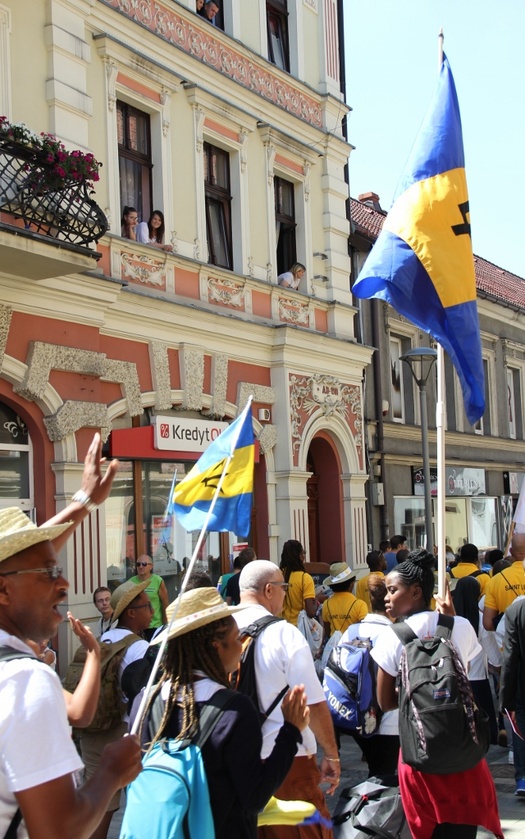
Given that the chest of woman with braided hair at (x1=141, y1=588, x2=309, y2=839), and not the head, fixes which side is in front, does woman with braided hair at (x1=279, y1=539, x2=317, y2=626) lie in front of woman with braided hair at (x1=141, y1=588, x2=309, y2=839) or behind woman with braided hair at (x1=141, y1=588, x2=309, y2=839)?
in front

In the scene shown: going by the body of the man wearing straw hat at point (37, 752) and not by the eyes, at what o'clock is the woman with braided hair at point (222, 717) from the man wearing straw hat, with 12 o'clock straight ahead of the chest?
The woman with braided hair is roughly at 10 o'clock from the man wearing straw hat.

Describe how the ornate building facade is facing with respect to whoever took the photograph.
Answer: facing the viewer and to the right of the viewer

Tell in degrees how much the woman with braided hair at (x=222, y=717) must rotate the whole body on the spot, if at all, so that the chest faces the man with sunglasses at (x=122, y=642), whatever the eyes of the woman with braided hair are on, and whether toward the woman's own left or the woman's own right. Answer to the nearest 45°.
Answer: approximately 45° to the woman's own left

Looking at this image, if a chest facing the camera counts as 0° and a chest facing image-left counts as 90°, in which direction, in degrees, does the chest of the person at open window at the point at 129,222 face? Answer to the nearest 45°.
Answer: approximately 315°

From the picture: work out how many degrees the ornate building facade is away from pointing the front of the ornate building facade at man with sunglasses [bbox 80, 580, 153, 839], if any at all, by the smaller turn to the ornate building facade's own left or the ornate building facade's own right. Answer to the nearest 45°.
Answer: approximately 45° to the ornate building facade's own right

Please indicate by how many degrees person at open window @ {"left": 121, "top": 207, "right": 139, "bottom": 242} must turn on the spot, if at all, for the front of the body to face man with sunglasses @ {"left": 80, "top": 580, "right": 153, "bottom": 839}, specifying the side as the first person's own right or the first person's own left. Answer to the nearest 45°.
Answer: approximately 45° to the first person's own right

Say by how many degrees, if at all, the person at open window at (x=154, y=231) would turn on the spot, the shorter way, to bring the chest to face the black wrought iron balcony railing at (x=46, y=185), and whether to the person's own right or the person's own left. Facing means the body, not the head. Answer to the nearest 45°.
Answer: approximately 45° to the person's own right

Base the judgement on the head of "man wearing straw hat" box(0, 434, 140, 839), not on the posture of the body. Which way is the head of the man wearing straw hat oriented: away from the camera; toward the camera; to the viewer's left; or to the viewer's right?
to the viewer's right

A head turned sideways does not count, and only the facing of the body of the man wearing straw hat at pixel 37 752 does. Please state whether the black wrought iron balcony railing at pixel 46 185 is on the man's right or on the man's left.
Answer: on the man's left

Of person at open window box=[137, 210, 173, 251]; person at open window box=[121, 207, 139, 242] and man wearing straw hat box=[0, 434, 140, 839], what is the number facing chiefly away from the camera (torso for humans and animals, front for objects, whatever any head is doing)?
0

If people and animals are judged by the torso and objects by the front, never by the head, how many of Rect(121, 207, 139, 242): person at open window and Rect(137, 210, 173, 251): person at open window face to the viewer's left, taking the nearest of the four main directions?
0

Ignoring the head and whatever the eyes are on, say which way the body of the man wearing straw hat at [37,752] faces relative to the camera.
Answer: to the viewer's right
